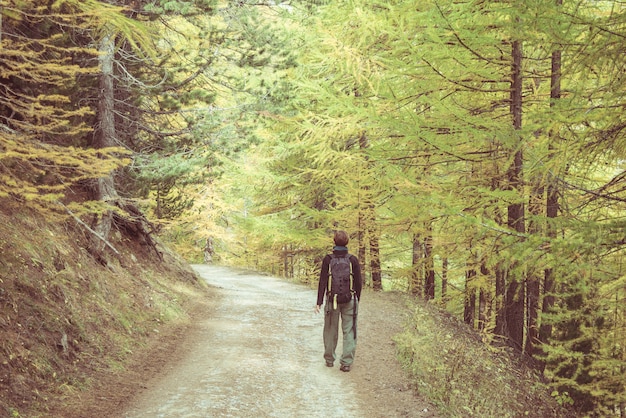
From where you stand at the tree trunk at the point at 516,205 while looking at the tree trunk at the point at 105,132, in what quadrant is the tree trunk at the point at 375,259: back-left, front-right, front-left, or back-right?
front-right

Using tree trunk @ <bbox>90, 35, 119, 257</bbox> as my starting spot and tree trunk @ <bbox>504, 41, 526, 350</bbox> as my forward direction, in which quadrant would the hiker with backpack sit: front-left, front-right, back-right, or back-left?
front-right

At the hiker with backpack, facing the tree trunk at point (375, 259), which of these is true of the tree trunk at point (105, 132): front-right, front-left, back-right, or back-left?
front-left

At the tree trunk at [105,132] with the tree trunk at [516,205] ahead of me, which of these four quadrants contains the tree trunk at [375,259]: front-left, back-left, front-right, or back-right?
front-left

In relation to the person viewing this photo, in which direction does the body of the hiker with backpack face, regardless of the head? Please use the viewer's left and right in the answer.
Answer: facing away from the viewer

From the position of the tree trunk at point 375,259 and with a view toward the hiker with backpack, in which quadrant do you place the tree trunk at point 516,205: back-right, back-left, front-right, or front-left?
front-left

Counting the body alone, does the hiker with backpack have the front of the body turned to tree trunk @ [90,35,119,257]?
no

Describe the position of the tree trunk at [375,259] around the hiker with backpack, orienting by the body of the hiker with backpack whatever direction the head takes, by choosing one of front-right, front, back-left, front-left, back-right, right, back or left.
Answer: front

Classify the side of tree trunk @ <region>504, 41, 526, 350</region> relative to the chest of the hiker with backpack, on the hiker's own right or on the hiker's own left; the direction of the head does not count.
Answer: on the hiker's own right
